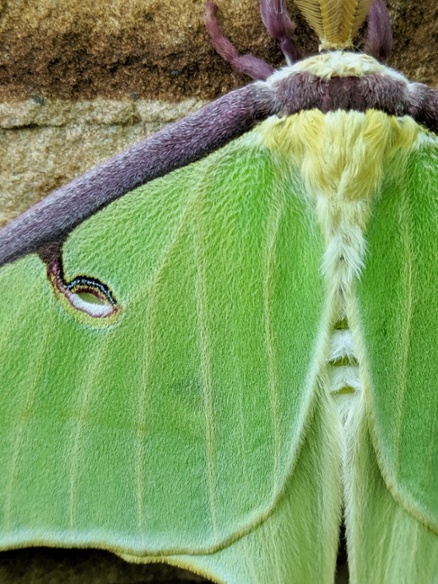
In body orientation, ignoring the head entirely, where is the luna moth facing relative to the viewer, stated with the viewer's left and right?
facing away from the viewer
